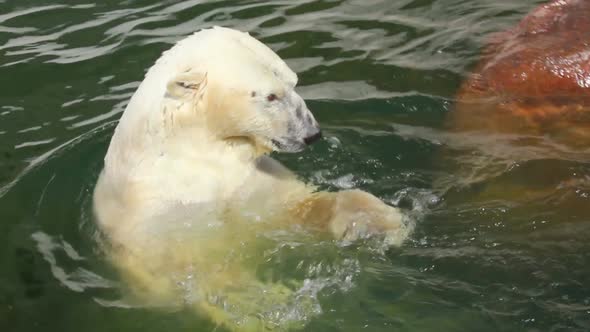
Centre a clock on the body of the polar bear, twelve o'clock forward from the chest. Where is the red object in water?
The red object in water is roughly at 11 o'clock from the polar bear.

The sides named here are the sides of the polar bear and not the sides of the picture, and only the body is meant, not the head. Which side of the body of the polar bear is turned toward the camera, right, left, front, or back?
right
